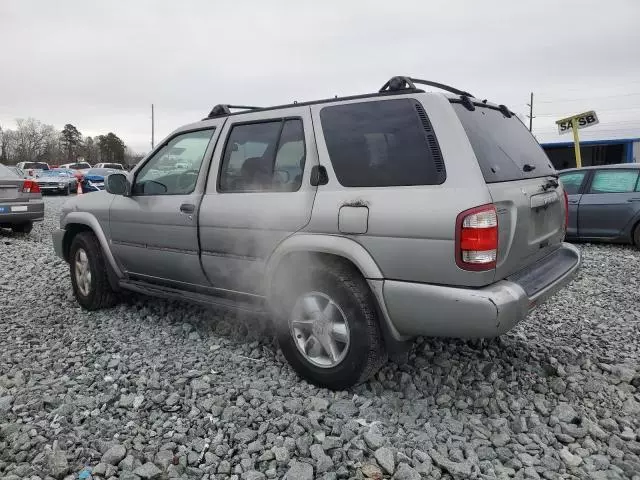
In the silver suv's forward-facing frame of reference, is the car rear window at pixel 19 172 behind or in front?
in front

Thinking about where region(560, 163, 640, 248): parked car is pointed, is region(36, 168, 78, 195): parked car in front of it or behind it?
in front

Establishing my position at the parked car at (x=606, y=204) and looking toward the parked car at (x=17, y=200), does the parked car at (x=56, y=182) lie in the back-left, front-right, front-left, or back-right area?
front-right

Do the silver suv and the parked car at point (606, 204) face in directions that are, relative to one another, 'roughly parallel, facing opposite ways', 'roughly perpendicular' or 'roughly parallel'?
roughly parallel

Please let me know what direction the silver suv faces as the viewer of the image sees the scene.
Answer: facing away from the viewer and to the left of the viewer

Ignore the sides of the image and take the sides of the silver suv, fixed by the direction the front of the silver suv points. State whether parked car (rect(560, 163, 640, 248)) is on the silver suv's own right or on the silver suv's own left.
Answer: on the silver suv's own right

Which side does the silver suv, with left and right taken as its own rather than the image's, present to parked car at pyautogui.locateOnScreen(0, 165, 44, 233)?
front

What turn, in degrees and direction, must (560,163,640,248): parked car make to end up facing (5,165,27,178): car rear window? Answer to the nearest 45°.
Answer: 0° — it already faces it

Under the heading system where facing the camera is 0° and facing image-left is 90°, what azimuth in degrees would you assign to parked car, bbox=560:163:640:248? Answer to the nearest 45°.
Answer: approximately 90°

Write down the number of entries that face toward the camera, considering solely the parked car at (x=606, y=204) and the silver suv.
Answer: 0
